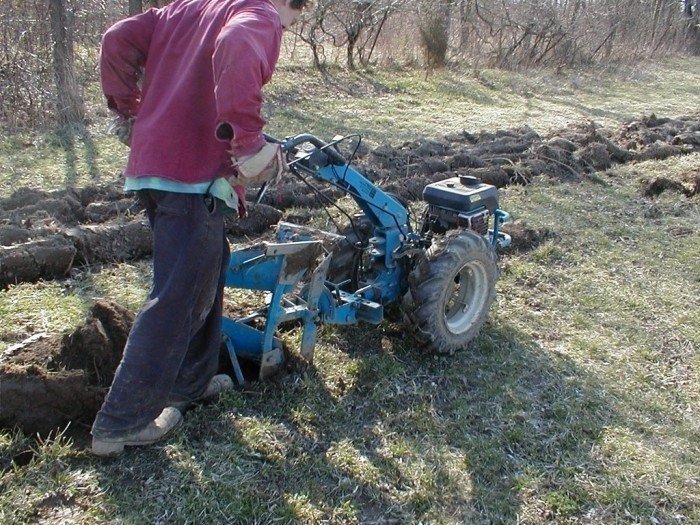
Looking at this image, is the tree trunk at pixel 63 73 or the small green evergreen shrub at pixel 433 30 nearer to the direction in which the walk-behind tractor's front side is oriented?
the small green evergreen shrub

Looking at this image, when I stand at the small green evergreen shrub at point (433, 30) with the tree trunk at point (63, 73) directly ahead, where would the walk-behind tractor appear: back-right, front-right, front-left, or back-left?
front-left

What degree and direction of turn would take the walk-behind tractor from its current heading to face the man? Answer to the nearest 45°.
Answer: approximately 180°

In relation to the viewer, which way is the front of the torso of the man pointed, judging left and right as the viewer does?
facing away from the viewer and to the right of the viewer

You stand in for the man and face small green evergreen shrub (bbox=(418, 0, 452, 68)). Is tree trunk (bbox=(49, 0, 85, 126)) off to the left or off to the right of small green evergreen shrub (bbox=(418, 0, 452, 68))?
left

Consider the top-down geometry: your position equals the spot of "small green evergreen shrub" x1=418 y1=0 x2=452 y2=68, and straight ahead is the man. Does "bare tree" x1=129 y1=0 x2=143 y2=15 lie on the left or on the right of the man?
right

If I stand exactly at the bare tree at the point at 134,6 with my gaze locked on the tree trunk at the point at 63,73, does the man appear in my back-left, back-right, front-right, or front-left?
front-left

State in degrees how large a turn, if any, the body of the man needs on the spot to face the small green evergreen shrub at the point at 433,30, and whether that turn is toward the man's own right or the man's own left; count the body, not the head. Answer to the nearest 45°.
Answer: approximately 45° to the man's own left

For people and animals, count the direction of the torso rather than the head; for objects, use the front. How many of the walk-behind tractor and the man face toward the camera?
0

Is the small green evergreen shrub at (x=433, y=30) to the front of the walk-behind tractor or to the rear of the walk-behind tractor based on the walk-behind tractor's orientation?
to the front

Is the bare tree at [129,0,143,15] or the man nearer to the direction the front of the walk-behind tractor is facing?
the bare tree

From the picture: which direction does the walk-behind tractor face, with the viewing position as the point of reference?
facing away from the viewer and to the right of the viewer

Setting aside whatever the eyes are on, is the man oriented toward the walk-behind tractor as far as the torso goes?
yes

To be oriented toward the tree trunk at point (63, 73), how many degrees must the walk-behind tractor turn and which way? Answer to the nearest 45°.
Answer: approximately 90° to its left

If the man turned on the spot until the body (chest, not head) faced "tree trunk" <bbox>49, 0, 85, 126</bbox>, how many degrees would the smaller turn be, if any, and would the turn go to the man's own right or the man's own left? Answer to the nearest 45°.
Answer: approximately 45° to the man's own left
